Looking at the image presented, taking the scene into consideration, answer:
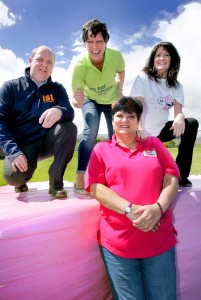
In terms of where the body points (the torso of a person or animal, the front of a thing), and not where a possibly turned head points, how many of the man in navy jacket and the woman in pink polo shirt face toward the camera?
2

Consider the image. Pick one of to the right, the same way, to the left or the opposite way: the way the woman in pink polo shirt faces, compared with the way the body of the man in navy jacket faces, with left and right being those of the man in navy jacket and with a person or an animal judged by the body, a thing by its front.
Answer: the same way

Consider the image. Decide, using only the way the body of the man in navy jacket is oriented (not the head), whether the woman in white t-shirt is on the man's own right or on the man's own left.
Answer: on the man's own left

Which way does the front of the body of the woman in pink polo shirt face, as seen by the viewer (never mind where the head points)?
toward the camera

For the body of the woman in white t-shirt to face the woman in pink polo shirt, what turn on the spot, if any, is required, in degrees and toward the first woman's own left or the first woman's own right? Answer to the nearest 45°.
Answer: approximately 45° to the first woman's own right

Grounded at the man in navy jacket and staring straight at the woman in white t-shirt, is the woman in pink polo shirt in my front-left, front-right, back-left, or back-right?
front-right

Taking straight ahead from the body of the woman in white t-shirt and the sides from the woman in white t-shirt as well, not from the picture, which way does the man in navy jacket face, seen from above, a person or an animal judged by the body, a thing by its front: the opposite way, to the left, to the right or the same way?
the same way

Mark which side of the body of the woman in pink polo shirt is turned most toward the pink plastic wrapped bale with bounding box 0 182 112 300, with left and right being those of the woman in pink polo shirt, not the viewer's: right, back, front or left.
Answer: right

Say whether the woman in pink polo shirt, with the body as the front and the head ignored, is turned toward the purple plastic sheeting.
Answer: no

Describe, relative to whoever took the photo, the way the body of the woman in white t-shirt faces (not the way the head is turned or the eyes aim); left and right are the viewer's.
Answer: facing the viewer and to the right of the viewer

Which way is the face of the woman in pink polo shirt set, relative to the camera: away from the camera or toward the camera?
toward the camera

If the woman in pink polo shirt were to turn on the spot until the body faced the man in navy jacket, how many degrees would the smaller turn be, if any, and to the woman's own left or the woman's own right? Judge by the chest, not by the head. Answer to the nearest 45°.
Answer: approximately 135° to the woman's own right

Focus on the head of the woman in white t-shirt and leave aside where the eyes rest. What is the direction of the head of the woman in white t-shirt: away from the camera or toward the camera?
toward the camera

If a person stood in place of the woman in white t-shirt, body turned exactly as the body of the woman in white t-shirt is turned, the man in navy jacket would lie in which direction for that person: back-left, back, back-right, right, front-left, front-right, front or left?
right
